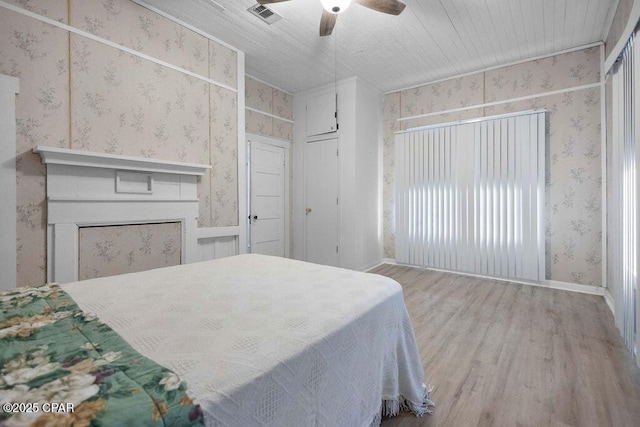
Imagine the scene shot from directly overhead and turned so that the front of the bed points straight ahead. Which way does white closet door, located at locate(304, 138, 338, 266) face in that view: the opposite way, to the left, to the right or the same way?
the opposite way

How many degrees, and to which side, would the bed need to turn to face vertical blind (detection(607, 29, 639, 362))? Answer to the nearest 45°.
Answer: approximately 45° to its right

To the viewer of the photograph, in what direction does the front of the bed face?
facing away from the viewer and to the right of the viewer

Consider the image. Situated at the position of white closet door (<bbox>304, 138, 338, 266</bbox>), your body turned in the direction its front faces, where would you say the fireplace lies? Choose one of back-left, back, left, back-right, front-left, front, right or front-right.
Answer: front

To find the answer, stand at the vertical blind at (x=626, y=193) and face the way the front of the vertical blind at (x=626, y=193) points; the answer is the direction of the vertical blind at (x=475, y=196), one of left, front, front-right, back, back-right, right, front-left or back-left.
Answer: front-right

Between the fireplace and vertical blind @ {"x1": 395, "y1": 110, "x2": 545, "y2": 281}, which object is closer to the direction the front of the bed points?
the vertical blind

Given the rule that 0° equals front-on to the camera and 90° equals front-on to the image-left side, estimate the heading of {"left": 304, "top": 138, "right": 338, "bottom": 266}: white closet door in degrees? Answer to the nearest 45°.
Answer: approximately 45°

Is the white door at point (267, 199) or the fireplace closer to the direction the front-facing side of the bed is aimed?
the white door

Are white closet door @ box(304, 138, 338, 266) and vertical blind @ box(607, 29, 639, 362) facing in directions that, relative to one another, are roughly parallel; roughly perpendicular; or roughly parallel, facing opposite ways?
roughly perpendicular

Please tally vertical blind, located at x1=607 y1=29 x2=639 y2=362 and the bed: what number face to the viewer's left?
1

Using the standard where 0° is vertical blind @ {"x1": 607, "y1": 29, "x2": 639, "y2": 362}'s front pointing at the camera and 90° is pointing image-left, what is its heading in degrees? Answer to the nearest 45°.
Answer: approximately 90°
